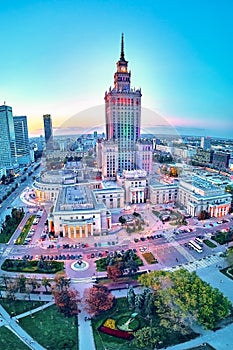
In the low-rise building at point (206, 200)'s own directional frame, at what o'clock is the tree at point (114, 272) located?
The tree is roughly at 2 o'clock from the low-rise building.

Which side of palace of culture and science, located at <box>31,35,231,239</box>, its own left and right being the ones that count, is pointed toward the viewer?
front

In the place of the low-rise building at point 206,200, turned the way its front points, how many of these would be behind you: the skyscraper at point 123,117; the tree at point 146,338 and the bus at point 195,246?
1

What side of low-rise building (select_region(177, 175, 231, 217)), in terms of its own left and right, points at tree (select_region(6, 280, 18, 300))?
right

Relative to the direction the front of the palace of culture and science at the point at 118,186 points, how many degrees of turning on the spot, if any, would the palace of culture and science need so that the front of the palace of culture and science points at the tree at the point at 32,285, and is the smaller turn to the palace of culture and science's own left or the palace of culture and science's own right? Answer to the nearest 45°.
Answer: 0° — it already faces it

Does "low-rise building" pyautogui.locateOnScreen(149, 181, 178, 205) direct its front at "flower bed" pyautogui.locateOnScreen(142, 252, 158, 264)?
yes

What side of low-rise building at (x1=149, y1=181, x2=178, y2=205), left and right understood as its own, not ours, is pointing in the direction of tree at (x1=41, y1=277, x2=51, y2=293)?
front

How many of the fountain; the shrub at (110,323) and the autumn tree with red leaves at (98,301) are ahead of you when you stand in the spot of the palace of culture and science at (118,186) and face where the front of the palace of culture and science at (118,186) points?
3

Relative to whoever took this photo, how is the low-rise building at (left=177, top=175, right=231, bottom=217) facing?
facing the viewer and to the right of the viewer

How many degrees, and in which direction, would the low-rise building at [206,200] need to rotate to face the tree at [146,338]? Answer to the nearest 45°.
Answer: approximately 45° to its right

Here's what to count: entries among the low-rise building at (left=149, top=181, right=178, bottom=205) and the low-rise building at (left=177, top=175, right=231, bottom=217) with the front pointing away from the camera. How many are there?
0

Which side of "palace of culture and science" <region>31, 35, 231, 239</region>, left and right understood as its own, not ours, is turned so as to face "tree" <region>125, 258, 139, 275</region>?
front

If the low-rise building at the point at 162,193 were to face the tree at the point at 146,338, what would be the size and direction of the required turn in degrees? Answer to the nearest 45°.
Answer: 0° — it already faces it

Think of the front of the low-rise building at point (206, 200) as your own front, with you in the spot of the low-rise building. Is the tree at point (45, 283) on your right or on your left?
on your right
